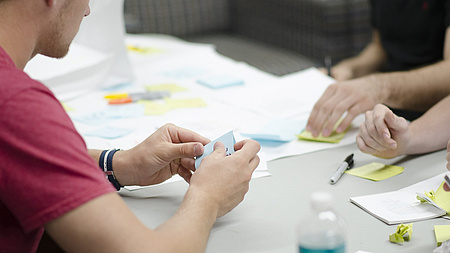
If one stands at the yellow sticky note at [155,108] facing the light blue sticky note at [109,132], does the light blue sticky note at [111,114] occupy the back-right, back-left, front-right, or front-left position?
front-right

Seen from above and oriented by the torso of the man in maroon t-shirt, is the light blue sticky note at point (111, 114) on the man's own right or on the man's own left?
on the man's own left

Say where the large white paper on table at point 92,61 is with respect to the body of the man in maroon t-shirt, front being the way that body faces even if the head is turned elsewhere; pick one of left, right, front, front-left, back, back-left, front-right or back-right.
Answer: left

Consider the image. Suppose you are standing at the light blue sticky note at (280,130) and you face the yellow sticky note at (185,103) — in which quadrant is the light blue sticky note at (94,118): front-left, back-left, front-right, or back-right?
front-left

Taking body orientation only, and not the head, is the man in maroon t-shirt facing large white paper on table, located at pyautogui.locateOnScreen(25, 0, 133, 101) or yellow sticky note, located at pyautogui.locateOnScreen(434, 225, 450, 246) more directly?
the yellow sticky note

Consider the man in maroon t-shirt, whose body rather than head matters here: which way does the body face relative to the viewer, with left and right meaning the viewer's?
facing to the right of the viewer

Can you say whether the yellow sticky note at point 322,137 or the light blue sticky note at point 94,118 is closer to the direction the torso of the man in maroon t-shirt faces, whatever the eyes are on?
the yellow sticky note

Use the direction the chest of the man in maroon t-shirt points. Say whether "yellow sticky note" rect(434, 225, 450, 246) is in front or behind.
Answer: in front

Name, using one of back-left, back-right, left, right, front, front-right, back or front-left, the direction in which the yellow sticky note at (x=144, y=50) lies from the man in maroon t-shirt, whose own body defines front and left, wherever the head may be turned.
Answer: left

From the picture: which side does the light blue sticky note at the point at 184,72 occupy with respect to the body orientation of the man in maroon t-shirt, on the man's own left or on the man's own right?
on the man's own left

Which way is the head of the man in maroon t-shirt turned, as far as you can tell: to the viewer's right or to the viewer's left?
to the viewer's right

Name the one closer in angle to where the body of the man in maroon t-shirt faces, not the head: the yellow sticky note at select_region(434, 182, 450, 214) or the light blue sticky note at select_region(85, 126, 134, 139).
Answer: the yellow sticky note

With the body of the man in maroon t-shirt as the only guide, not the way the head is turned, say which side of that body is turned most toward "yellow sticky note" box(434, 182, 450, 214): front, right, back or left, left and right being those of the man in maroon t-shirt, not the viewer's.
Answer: front
